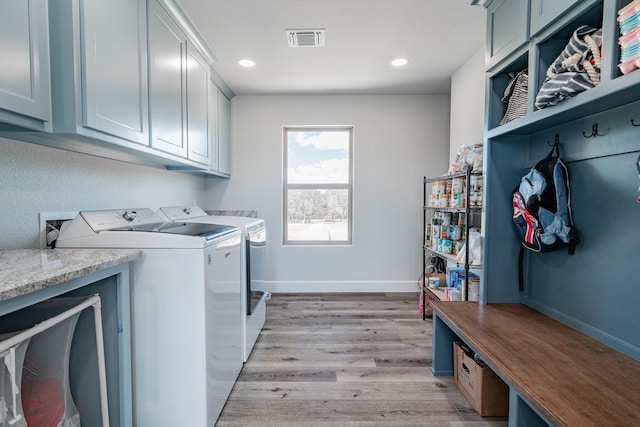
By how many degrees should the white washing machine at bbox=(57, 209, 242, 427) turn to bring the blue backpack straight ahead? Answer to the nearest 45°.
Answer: approximately 45° to its right

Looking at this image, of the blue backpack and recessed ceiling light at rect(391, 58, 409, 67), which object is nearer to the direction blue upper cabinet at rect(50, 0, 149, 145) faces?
the blue backpack

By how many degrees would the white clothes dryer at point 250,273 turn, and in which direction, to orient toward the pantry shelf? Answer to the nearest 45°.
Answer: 0° — it already faces it

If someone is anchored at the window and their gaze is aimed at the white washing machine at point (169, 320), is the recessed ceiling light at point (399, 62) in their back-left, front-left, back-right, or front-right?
front-left

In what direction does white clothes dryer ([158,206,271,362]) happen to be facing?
to the viewer's right

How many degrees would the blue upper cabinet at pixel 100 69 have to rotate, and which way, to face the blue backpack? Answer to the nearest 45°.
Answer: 0° — it already faces it

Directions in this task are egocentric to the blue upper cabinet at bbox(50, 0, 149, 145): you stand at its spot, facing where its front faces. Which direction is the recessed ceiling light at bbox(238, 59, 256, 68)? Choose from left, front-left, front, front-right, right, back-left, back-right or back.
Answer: left

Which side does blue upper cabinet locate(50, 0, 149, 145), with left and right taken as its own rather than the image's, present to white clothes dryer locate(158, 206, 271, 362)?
left

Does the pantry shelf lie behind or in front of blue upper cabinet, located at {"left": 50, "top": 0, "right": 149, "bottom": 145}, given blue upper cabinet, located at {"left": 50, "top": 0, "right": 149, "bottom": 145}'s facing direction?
in front

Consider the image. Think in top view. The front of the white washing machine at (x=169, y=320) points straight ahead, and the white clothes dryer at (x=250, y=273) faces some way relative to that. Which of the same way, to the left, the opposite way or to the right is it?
the same way

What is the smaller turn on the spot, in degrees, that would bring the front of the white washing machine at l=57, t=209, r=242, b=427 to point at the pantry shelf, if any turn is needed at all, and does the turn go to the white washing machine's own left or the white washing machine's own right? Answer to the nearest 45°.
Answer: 0° — it already faces it

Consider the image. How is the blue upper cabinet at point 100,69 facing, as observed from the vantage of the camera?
facing the viewer and to the right of the viewer

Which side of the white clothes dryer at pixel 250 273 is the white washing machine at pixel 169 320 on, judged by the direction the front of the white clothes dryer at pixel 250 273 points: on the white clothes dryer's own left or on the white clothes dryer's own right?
on the white clothes dryer's own right

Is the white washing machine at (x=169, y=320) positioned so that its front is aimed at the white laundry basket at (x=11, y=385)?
no

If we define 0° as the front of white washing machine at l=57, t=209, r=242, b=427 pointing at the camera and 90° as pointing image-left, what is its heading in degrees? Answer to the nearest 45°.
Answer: approximately 270°
